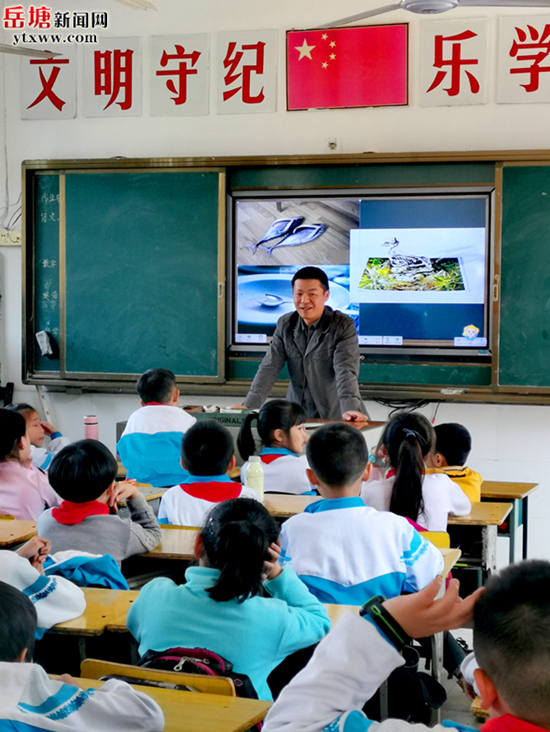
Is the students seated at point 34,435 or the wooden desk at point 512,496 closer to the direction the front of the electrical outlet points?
the students seated

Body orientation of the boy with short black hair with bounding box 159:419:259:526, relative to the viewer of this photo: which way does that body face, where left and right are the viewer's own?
facing away from the viewer

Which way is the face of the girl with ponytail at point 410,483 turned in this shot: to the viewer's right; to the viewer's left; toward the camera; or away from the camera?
away from the camera

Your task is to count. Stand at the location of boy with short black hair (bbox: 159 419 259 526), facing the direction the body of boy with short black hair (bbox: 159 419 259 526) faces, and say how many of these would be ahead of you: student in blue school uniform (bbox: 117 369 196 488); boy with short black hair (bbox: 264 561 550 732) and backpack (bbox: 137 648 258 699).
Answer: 1

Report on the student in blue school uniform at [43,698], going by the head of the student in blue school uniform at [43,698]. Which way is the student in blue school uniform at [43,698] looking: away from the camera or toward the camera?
away from the camera

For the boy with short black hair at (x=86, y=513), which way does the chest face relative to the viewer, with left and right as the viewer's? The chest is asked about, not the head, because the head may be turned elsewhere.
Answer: facing away from the viewer and to the right of the viewer

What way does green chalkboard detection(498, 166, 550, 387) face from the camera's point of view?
toward the camera

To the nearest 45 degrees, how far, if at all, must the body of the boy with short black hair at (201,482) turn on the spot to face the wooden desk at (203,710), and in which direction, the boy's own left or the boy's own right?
approximately 180°

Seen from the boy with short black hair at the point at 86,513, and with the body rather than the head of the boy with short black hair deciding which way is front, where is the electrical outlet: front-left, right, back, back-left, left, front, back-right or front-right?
front-left

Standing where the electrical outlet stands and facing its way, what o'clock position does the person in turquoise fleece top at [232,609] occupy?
The person in turquoise fleece top is roughly at 12 o'clock from the electrical outlet.

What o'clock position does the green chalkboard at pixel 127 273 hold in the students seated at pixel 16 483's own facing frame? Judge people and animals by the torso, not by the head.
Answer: The green chalkboard is roughly at 11 o'clock from the students seated.

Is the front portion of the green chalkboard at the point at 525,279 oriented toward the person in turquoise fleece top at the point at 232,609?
yes

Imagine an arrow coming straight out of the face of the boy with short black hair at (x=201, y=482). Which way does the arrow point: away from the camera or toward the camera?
away from the camera

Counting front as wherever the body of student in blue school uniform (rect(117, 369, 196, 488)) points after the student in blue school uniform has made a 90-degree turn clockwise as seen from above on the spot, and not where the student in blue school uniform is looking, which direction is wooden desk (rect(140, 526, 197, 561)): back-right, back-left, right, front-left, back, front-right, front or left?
right

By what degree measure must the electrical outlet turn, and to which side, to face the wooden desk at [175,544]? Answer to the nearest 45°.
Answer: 0° — it already faces it

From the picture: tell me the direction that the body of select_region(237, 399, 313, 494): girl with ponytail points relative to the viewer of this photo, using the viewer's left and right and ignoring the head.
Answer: facing away from the viewer and to the right of the viewer

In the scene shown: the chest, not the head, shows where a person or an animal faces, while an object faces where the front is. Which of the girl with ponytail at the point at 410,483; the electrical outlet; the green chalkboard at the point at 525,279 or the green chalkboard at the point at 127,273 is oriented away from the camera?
the girl with ponytail

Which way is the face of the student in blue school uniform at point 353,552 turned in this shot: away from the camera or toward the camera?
away from the camera
